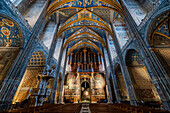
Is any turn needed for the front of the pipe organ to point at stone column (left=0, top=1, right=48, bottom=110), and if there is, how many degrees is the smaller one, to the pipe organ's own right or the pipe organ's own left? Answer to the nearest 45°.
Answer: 0° — it already faces it

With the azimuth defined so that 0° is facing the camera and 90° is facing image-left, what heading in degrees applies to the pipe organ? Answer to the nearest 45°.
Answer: approximately 0°

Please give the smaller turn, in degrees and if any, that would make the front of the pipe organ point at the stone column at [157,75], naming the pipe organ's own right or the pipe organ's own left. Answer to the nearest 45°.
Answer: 0° — it already faces it
